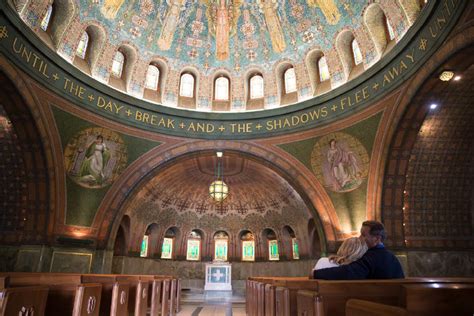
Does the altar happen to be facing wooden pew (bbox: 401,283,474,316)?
yes

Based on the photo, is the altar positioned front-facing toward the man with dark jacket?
yes

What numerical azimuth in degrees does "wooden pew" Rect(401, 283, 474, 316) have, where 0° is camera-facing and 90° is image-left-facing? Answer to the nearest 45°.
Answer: approximately 180°

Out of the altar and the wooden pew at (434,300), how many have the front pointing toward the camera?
1

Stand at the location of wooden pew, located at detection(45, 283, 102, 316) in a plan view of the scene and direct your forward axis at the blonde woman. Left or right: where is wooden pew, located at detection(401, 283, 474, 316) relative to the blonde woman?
right

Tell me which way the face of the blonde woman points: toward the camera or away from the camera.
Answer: away from the camera

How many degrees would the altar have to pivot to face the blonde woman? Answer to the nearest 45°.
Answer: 0° — it already faces them

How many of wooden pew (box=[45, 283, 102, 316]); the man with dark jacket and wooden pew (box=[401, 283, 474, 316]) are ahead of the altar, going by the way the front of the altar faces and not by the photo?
3

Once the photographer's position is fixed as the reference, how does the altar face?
facing the viewer

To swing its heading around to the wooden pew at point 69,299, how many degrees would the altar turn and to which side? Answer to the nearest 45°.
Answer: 0° — it already faces it

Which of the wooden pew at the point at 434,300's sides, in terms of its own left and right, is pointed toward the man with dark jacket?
front
